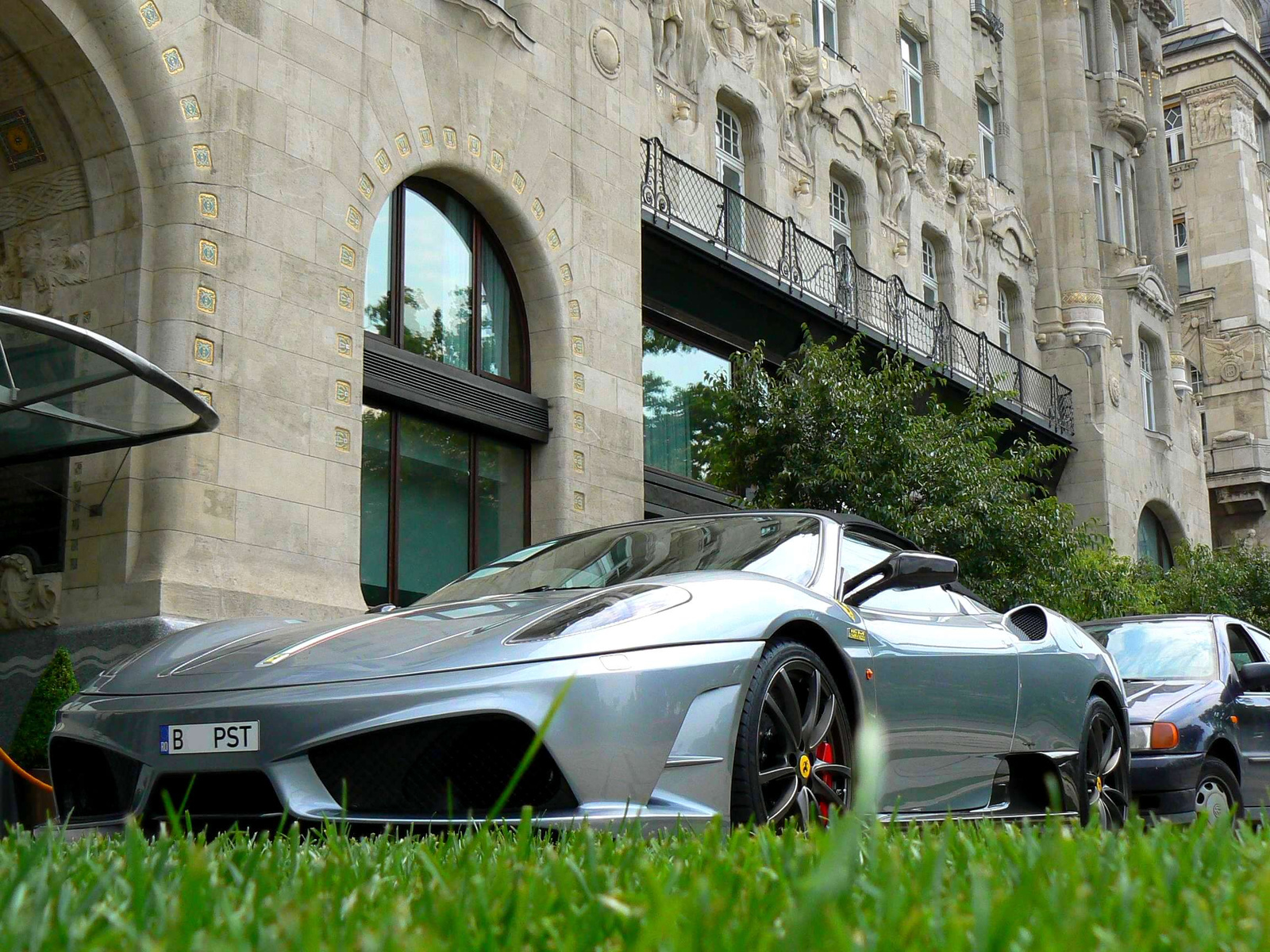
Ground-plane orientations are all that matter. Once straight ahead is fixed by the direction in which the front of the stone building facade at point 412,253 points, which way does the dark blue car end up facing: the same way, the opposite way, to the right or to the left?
to the right

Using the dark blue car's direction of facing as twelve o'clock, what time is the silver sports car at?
The silver sports car is roughly at 11 o'clock from the dark blue car.

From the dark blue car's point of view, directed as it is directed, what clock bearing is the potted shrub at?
The potted shrub is roughly at 1 o'clock from the dark blue car.

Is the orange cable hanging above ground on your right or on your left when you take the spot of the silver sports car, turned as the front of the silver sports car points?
on your right

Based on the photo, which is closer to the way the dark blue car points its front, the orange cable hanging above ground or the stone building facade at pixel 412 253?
the orange cable hanging above ground

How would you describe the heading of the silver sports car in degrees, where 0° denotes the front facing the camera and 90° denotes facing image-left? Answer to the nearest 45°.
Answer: approximately 45°

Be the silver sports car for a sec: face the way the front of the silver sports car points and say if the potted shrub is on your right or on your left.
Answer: on your right

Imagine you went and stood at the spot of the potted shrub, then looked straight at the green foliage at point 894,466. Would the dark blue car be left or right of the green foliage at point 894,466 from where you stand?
right

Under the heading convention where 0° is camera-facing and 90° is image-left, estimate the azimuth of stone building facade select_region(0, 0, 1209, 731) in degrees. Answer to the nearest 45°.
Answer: approximately 315°

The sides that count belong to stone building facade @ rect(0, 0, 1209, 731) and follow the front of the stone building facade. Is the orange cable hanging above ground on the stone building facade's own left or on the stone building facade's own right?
on the stone building facade's own right
